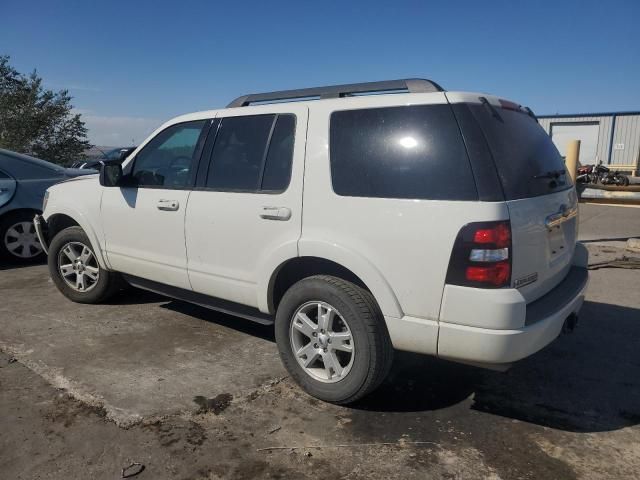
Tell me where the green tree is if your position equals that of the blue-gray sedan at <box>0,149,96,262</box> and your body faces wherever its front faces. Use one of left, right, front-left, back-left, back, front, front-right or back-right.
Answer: right

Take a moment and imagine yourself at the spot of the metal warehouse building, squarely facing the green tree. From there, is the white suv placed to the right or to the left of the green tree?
left

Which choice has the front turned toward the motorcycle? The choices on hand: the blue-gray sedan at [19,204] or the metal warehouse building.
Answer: the metal warehouse building

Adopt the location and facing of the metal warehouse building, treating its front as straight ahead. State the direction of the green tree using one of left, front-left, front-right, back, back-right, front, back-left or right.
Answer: front-right

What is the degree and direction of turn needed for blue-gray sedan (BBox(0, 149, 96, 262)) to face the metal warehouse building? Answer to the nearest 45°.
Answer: approximately 180°

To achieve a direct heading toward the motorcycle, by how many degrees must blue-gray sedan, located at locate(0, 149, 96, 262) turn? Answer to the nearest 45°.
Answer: approximately 180°

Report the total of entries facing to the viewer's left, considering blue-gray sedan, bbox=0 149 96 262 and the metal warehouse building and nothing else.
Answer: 1

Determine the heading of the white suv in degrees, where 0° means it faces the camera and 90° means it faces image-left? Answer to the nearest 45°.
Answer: approximately 135°

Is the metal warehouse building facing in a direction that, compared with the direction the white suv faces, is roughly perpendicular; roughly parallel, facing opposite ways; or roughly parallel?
roughly perpendicular

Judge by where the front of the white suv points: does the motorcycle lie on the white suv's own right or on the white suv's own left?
on the white suv's own right

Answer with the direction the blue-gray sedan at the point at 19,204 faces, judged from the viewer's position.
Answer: facing to the left of the viewer
